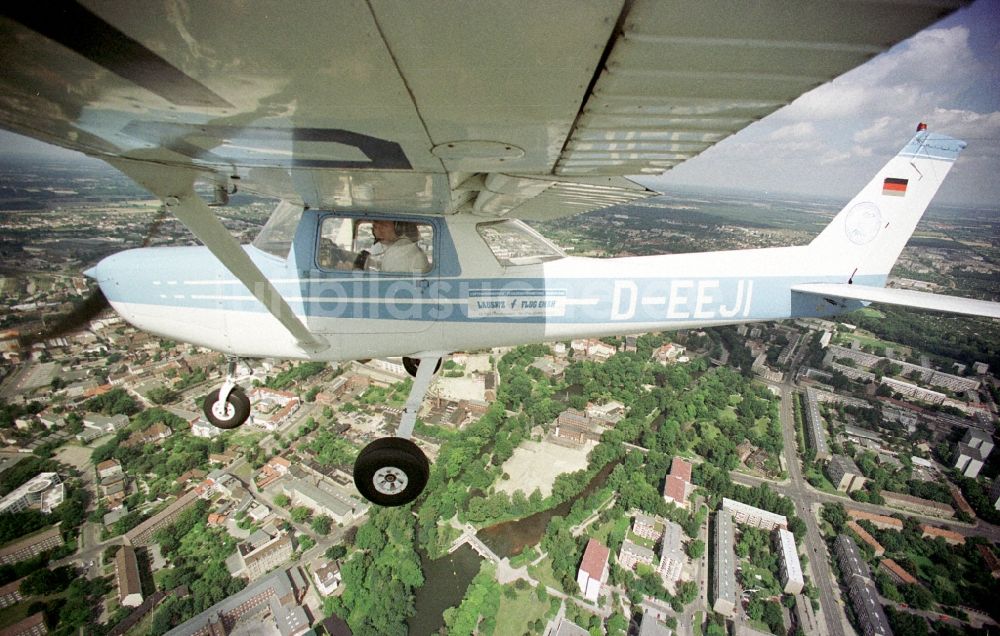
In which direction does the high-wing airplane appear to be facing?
to the viewer's left

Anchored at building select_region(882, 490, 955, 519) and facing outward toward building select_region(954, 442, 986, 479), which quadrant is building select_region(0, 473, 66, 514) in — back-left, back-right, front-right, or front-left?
back-left

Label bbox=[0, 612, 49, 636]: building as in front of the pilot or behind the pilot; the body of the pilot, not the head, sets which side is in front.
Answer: in front

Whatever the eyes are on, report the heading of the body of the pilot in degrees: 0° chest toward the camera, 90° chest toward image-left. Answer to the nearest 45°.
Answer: approximately 90°

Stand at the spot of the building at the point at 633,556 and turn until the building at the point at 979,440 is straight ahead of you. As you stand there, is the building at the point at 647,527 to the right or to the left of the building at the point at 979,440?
left

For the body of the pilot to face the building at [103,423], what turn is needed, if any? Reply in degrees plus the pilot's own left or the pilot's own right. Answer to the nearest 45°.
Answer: approximately 45° to the pilot's own right

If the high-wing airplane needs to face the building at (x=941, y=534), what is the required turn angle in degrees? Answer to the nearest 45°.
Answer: approximately 135° to its right

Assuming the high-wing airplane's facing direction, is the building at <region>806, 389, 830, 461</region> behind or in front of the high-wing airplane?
behind

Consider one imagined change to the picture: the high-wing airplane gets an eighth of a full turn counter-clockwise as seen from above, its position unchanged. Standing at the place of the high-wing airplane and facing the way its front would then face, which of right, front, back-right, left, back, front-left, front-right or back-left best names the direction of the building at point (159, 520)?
right

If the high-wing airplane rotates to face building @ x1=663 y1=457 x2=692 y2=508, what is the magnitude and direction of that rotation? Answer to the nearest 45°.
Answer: approximately 135° to its right

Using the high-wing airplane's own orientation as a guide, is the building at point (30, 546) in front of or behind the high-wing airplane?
in front

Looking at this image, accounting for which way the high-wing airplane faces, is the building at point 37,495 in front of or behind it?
in front
